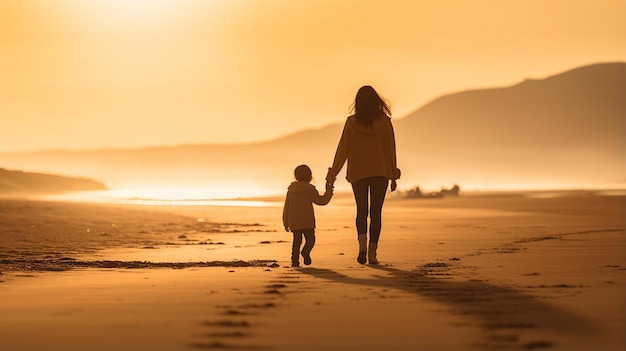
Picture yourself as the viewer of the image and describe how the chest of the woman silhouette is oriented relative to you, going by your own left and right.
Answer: facing away from the viewer

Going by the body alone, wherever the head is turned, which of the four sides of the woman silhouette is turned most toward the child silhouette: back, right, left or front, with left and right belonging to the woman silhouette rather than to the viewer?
left

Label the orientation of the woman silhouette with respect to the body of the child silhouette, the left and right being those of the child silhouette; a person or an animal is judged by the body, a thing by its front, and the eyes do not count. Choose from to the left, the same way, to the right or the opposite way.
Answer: the same way

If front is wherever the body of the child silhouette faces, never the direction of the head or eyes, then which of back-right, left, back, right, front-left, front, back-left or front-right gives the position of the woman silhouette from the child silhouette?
right

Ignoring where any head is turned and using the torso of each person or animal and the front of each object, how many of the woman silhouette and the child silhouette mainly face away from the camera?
2

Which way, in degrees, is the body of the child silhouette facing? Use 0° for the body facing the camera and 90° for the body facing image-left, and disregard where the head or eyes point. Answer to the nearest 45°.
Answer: approximately 180°
